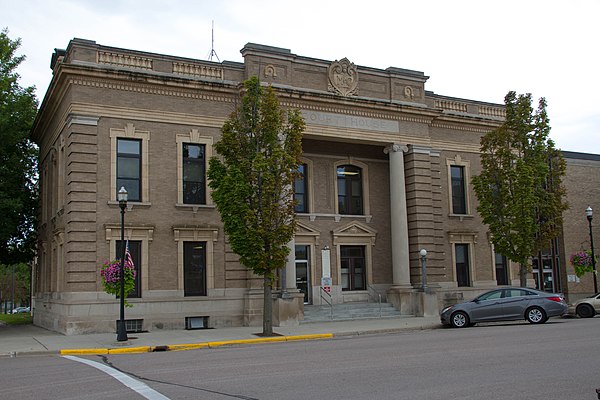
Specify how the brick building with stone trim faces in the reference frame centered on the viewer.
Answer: facing the viewer and to the right of the viewer

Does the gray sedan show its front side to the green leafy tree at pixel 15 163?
yes

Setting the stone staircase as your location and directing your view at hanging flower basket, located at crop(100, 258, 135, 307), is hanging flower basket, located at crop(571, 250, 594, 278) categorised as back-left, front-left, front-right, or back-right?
back-left

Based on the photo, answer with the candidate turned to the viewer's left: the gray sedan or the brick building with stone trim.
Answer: the gray sedan

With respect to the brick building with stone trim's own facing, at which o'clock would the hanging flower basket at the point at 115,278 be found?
The hanging flower basket is roughly at 2 o'clock from the brick building with stone trim.

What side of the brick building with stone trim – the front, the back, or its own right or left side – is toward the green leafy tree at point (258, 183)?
front

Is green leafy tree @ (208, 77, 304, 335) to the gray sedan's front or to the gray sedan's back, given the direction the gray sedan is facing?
to the front

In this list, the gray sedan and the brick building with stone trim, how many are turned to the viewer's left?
1

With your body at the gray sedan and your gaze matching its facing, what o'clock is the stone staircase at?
The stone staircase is roughly at 1 o'clock from the gray sedan.

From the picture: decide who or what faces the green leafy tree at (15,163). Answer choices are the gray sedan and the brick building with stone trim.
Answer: the gray sedan

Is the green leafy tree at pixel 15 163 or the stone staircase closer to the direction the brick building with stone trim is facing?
the stone staircase

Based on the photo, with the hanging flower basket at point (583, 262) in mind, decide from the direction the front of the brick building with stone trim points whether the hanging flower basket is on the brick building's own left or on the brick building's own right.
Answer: on the brick building's own left

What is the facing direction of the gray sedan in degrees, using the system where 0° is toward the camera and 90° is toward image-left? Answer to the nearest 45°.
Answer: approximately 90°

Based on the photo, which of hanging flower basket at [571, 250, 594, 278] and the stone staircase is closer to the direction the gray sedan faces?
the stone staircase

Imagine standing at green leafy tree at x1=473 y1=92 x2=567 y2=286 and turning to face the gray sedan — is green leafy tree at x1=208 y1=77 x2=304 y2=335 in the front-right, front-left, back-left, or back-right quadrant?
front-right

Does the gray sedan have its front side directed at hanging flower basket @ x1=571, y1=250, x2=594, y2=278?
no

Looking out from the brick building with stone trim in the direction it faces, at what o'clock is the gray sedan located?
The gray sedan is roughly at 11 o'clock from the brick building with stone trim.
